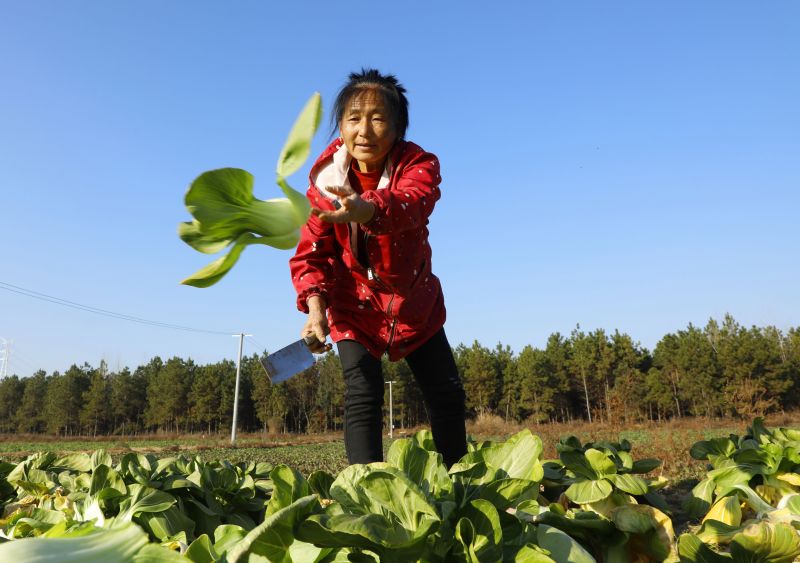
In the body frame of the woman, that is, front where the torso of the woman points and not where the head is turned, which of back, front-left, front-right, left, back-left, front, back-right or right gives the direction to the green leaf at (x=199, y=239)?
front

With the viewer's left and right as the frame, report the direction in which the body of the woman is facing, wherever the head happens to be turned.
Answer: facing the viewer

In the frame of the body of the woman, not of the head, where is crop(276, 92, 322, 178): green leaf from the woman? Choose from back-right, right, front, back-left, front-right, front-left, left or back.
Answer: front

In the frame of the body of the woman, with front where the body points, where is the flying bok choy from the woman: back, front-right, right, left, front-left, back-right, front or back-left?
front

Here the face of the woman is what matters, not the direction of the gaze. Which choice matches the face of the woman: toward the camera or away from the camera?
toward the camera

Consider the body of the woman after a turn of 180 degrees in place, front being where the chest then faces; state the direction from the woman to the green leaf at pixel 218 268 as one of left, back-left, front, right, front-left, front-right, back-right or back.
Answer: back
